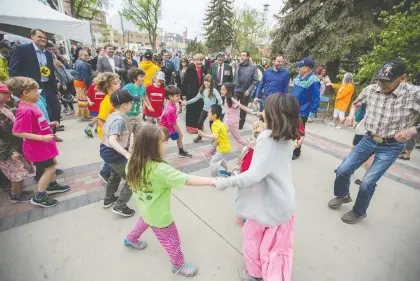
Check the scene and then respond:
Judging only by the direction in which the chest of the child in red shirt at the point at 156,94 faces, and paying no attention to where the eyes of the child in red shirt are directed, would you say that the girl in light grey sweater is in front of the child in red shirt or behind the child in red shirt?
in front

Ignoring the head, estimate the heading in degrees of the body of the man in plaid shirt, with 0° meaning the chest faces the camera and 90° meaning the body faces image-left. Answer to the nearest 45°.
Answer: approximately 45°

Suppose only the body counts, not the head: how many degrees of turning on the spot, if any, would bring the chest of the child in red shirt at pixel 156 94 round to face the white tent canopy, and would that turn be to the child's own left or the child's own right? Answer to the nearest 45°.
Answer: approximately 180°

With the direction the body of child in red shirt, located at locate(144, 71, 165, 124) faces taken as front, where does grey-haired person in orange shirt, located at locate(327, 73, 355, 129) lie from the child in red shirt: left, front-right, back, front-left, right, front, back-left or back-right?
front-left

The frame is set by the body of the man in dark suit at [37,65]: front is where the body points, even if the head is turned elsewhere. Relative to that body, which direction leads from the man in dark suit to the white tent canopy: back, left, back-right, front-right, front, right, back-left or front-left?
back-left

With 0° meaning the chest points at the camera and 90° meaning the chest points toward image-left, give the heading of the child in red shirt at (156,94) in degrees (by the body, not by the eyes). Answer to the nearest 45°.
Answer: approximately 315°

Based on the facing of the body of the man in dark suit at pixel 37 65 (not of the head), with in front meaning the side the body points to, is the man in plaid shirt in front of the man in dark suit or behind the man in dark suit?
in front

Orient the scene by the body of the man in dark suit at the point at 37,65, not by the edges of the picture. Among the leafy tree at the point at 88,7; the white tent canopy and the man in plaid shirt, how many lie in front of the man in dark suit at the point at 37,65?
1

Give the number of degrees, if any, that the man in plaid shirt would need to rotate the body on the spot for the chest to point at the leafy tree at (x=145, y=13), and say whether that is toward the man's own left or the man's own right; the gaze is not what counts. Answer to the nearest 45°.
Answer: approximately 90° to the man's own right
